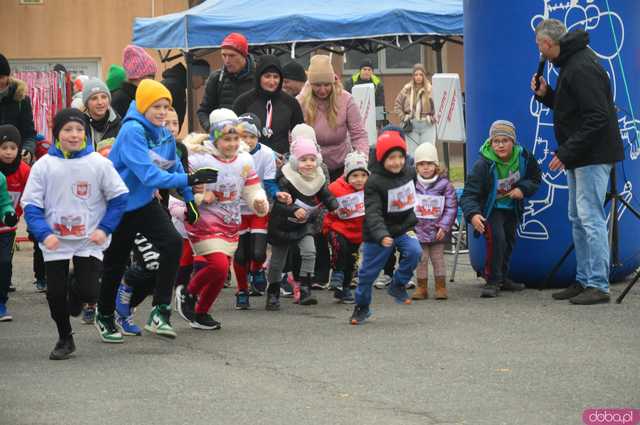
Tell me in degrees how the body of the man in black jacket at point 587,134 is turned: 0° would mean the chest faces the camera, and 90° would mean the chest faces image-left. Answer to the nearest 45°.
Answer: approximately 90°

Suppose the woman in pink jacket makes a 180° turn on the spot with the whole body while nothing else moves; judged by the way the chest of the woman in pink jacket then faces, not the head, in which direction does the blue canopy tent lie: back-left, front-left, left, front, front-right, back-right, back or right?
front

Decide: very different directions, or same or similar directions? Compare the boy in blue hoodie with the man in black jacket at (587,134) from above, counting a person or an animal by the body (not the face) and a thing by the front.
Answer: very different directions

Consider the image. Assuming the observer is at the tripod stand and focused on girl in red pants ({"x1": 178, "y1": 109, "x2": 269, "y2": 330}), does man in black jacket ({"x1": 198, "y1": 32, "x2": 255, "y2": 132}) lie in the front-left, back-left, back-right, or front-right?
front-right

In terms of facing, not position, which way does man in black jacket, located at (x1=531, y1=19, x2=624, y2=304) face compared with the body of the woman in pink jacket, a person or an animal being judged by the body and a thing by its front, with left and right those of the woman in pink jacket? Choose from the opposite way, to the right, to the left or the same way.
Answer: to the right

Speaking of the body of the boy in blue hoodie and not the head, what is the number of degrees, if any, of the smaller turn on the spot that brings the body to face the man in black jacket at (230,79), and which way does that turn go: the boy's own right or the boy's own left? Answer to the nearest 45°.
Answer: approximately 135° to the boy's own left

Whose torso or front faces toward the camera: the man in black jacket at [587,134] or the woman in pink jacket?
the woman in pink jacket

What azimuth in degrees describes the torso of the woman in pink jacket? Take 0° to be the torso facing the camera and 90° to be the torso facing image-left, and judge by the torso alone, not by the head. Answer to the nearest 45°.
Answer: approximately 0°

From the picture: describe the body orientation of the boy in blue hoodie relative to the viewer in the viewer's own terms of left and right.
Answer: facing the viewer and to the right of the viewer

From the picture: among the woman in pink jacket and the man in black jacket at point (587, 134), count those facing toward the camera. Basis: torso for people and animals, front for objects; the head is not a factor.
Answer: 1

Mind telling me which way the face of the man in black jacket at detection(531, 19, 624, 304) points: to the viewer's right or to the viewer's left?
to the viewer's left

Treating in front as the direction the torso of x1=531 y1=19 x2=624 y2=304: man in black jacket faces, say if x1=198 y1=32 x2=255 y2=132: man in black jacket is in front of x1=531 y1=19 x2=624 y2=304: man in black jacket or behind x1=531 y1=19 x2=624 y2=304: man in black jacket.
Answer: in front
